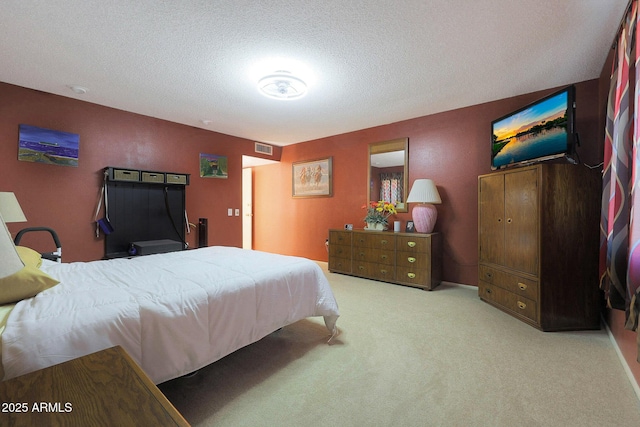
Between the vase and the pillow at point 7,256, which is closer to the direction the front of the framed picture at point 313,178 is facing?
the pillow

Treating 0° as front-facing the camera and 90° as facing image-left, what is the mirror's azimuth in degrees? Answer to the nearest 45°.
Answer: approximately 45°

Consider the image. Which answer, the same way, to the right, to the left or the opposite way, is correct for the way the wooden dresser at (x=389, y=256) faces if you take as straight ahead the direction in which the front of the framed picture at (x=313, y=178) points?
the same way

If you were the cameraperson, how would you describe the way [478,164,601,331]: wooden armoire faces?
facing the viewer and to the left of the viewer

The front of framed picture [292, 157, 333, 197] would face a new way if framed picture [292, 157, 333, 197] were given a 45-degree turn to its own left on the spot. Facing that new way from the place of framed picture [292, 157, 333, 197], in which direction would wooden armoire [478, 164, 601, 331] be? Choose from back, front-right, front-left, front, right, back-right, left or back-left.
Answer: front-left

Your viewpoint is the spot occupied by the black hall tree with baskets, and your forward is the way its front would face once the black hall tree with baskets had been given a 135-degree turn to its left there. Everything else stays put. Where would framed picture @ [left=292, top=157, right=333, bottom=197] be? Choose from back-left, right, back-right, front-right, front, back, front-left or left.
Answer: right

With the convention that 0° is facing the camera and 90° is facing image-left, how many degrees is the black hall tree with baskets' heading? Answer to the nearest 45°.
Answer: approximately 315°

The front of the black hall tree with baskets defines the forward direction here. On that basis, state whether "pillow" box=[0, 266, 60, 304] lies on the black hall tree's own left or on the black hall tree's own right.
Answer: on the black hall tree's own right

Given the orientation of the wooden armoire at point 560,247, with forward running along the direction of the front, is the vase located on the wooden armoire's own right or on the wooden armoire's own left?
on the wooden armoire's own right

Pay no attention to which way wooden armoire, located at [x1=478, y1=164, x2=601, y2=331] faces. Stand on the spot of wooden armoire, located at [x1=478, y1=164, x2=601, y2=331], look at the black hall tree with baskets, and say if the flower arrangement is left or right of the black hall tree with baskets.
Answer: right

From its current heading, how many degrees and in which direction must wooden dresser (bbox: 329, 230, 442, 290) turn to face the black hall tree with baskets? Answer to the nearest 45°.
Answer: approximately 45° to its right

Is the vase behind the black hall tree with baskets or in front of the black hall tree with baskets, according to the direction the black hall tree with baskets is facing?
in front

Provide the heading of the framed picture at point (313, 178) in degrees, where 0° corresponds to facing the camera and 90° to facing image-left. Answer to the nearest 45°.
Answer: approximately 45°

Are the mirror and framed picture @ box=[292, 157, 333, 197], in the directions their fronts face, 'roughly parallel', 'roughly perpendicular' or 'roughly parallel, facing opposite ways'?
roughly parallel

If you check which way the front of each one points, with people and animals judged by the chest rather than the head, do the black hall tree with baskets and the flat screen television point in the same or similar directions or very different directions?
very different directions

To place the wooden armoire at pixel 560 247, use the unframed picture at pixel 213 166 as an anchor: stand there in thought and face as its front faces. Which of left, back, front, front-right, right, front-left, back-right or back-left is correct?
front

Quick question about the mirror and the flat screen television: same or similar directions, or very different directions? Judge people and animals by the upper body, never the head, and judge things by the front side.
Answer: same or similar directions
